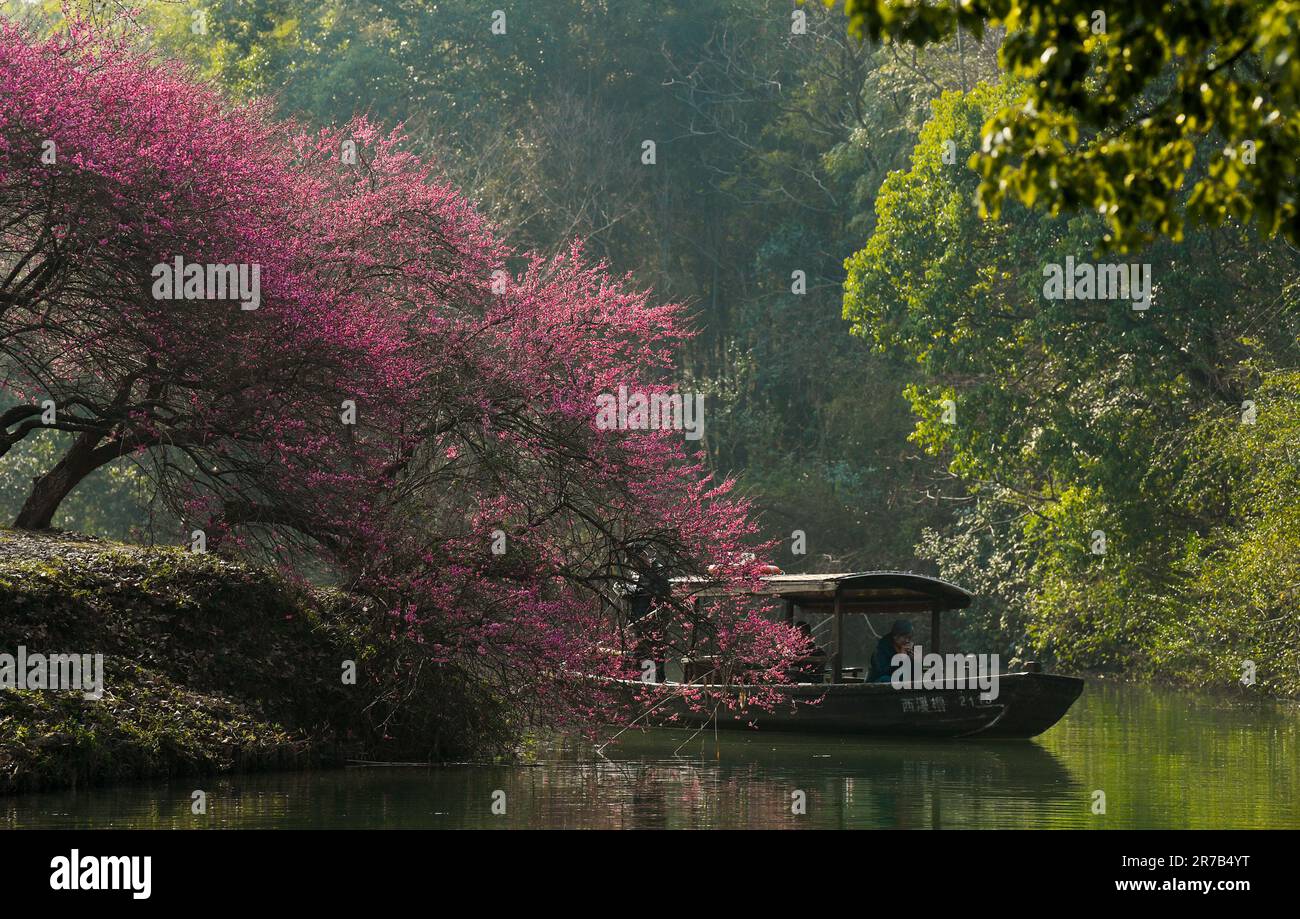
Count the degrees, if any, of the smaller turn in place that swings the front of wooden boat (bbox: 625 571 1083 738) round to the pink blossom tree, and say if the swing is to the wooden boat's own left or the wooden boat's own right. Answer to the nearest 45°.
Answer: approximately 135° to the wooden boat's own right

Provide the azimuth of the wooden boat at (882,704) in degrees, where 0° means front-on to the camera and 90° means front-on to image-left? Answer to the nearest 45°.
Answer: approximately 270°
